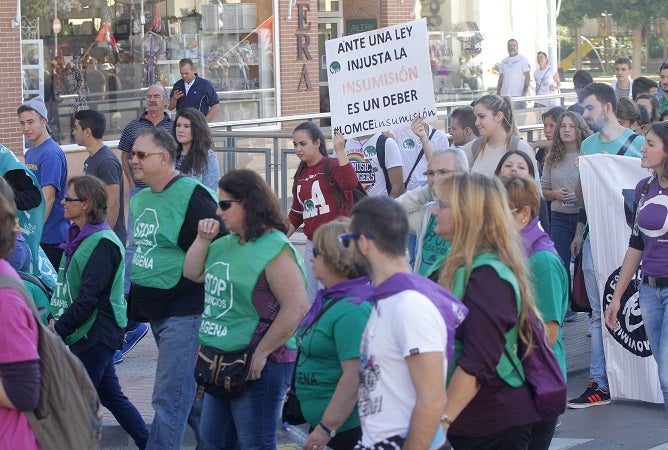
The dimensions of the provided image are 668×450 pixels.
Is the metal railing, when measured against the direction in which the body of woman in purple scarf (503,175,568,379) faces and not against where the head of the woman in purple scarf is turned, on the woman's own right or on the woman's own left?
on the woman's own right

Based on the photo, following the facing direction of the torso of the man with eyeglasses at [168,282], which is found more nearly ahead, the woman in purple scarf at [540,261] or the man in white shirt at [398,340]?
the man in white shirt

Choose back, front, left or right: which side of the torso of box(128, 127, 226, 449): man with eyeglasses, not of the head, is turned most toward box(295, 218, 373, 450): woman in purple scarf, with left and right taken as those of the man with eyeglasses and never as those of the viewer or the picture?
left

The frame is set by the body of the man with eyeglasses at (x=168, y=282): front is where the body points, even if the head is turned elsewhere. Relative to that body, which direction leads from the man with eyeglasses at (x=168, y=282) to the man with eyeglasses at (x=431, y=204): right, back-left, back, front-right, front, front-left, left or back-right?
back-left

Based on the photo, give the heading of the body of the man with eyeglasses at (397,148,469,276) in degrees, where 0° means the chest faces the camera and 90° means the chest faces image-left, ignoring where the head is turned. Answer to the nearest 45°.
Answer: approximately 45°

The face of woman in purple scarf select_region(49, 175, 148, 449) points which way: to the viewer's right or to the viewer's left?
to the viewer's left
